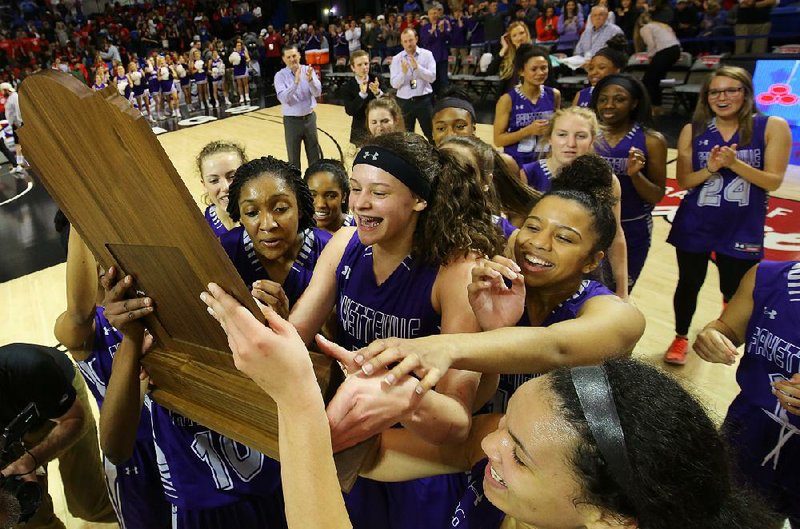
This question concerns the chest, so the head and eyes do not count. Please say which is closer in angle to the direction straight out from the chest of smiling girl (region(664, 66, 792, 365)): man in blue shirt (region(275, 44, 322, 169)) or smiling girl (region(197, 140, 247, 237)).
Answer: the smiling girl

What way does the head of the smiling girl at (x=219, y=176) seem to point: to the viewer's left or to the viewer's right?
to the viewer's right

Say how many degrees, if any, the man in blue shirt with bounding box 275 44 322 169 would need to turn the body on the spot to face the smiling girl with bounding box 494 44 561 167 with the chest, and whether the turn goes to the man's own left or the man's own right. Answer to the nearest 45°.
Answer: approximately 45° to the man's own left

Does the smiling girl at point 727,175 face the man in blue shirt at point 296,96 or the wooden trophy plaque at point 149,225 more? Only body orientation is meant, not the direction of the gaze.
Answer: the wooden trophy plaque

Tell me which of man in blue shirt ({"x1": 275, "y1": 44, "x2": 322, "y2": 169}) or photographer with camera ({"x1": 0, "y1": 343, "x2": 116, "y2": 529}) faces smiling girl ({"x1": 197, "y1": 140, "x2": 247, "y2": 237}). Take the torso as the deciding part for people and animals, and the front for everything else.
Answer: the man in blue shirt
